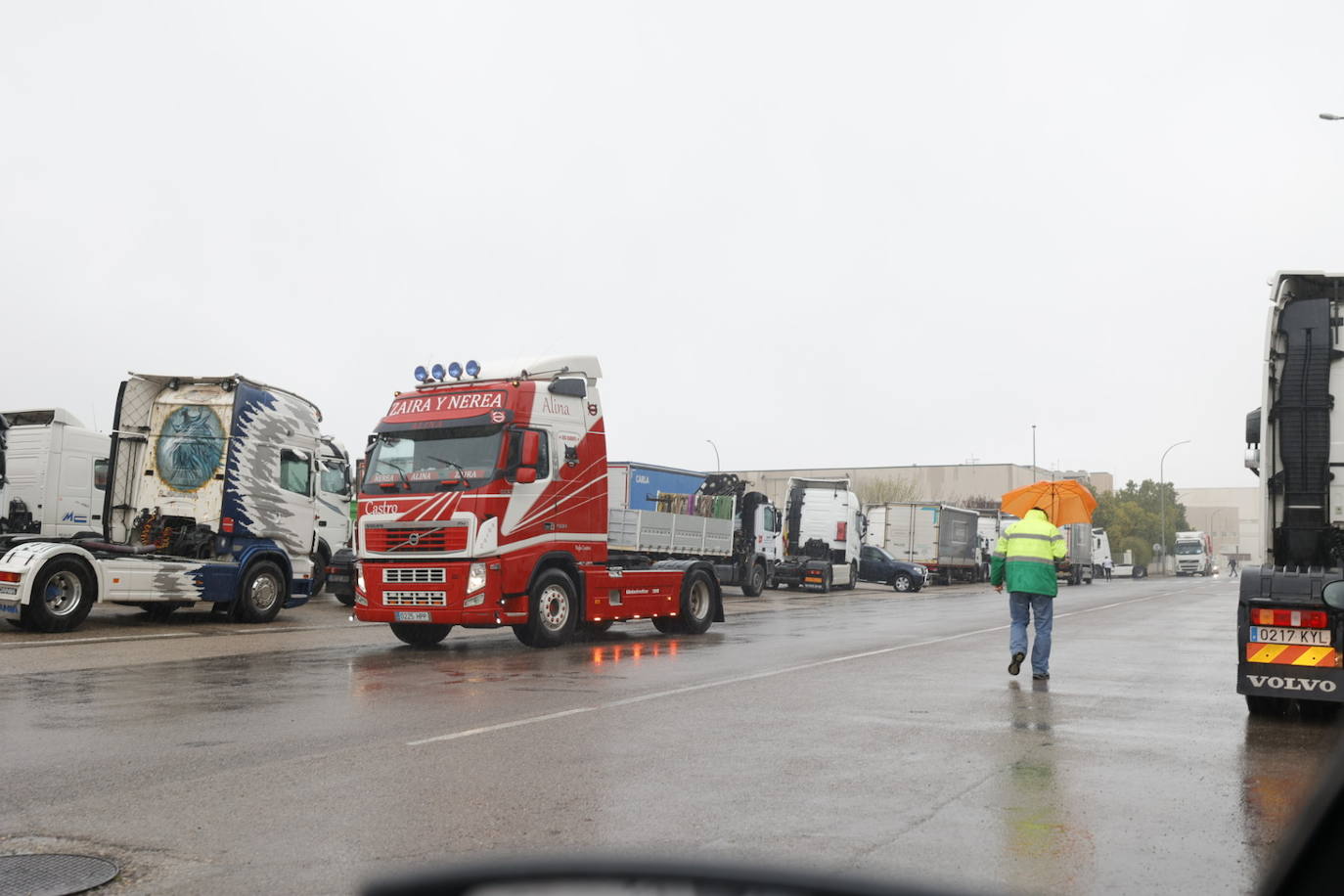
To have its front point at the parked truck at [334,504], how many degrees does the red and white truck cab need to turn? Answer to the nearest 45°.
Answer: approximately 135° to its right

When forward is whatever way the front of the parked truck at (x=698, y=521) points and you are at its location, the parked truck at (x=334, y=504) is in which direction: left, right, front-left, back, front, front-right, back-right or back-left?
back

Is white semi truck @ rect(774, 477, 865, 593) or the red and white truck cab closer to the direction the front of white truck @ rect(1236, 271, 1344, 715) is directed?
the white semi truck

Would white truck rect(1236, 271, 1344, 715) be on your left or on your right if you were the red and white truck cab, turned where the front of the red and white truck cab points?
on your left

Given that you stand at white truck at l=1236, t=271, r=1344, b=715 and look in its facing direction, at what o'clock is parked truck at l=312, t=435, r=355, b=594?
The parked truck is roughly at 10 o'clock from the white truck.

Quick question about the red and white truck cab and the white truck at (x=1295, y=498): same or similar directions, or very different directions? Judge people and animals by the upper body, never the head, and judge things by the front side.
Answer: very different directions

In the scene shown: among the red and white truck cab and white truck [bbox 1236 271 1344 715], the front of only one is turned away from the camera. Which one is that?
the white truck

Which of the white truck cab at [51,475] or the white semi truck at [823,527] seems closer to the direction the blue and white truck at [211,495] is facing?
the white semi truck

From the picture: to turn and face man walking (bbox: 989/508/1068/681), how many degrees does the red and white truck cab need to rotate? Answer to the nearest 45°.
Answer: approximately 90° to its left

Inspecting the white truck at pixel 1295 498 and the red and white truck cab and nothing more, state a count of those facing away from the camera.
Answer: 1

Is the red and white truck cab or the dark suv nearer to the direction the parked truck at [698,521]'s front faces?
the dark suv
